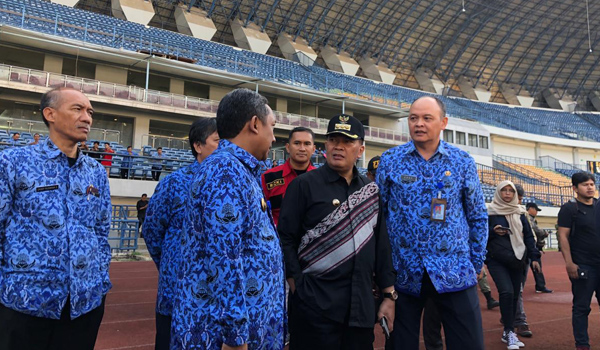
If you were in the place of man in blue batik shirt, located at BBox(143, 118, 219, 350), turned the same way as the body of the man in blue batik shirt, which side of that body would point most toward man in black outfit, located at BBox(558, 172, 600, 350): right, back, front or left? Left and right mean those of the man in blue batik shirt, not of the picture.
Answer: front

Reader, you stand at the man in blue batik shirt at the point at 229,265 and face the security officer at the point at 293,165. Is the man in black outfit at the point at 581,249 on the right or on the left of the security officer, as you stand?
right

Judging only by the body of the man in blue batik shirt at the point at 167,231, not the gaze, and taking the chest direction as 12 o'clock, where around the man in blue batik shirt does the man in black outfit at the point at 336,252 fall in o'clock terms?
The man in black outfit is roughly at 1 o'clock from the man in blue batik shirt.

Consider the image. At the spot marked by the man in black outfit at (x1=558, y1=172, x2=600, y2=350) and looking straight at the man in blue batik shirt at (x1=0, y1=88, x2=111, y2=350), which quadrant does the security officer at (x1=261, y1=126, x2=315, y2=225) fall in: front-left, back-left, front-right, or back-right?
front-right

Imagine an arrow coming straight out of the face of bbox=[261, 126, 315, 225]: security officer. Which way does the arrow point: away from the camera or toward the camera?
toward the camera

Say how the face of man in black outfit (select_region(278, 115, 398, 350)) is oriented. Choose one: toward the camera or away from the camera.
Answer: toward the camera

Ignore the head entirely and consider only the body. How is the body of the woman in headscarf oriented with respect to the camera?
toward the camera

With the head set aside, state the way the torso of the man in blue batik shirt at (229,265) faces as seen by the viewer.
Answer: to the viewer's right

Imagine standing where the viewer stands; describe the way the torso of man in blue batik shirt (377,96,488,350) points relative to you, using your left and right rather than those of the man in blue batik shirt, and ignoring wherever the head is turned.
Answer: facing the viewer

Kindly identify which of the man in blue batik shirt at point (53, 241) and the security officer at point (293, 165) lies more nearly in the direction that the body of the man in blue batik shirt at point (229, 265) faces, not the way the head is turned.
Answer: the security officer

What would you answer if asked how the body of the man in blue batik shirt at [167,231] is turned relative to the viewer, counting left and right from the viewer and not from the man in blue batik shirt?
facing to the right of the viewer

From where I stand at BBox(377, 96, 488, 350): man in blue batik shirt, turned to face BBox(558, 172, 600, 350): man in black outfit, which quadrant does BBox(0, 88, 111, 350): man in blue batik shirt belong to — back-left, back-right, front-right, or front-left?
back-left

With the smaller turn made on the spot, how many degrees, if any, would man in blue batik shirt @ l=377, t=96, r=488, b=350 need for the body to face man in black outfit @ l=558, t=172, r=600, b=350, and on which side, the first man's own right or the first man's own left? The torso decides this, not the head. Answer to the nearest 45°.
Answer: approximately 135° to the first man's own left
